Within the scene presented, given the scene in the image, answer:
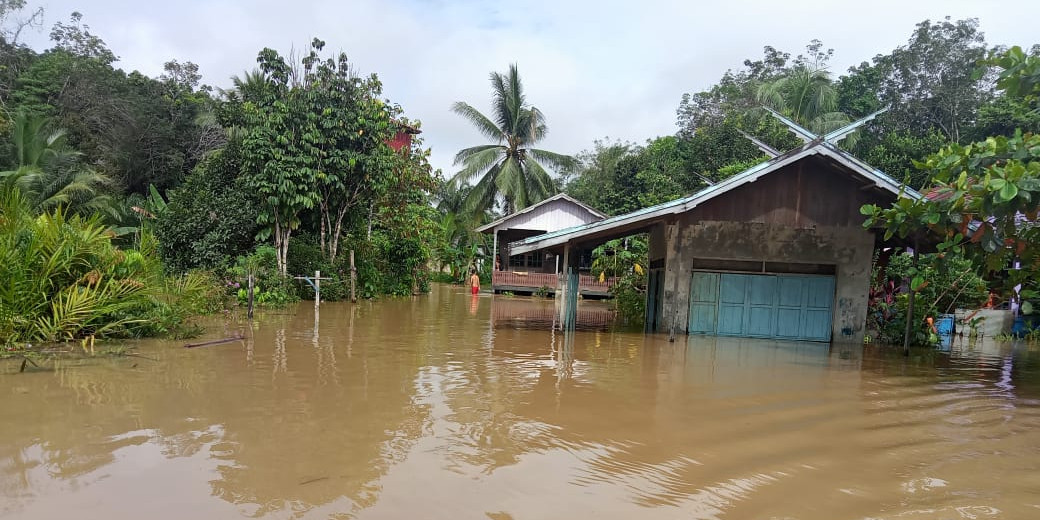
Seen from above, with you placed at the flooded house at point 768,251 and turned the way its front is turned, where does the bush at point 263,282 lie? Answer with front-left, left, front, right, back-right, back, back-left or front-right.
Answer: right

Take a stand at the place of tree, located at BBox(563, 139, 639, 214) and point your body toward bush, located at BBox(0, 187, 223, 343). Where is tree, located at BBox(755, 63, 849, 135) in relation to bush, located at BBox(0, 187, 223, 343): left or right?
left

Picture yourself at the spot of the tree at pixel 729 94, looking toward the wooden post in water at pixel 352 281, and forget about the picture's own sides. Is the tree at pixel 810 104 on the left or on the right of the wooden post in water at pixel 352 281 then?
left

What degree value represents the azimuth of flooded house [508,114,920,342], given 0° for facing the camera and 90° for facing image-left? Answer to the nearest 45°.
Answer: approximately 0°

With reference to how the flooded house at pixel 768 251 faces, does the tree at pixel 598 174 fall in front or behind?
behind

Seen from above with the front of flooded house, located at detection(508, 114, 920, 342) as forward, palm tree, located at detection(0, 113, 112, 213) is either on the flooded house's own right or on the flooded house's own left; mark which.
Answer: on the flooded house's own right

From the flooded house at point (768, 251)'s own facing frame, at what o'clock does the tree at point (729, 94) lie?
The tree is roughly at 6 o'clock from the flooded house.

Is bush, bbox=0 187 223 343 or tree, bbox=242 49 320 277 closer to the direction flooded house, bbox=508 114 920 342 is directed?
the bush

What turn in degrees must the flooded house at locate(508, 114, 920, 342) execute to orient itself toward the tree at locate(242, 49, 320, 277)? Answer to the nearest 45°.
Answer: approximately 90° to its right

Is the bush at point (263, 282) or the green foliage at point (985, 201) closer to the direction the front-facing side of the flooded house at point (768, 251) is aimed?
the green foliage

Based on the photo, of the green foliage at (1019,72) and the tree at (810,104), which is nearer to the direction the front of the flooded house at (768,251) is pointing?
the green foliage

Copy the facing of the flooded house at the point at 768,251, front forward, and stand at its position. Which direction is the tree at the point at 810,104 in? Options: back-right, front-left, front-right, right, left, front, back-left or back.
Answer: back

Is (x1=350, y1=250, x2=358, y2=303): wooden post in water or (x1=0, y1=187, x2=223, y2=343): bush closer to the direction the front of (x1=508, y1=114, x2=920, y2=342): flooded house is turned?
the bush

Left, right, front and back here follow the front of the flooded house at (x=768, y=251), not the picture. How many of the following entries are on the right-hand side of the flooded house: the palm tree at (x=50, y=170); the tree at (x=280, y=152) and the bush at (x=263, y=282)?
3

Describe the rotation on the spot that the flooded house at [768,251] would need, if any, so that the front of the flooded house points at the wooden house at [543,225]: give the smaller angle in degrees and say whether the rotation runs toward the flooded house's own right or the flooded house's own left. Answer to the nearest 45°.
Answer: approximately 135° to the flooded house's own right
